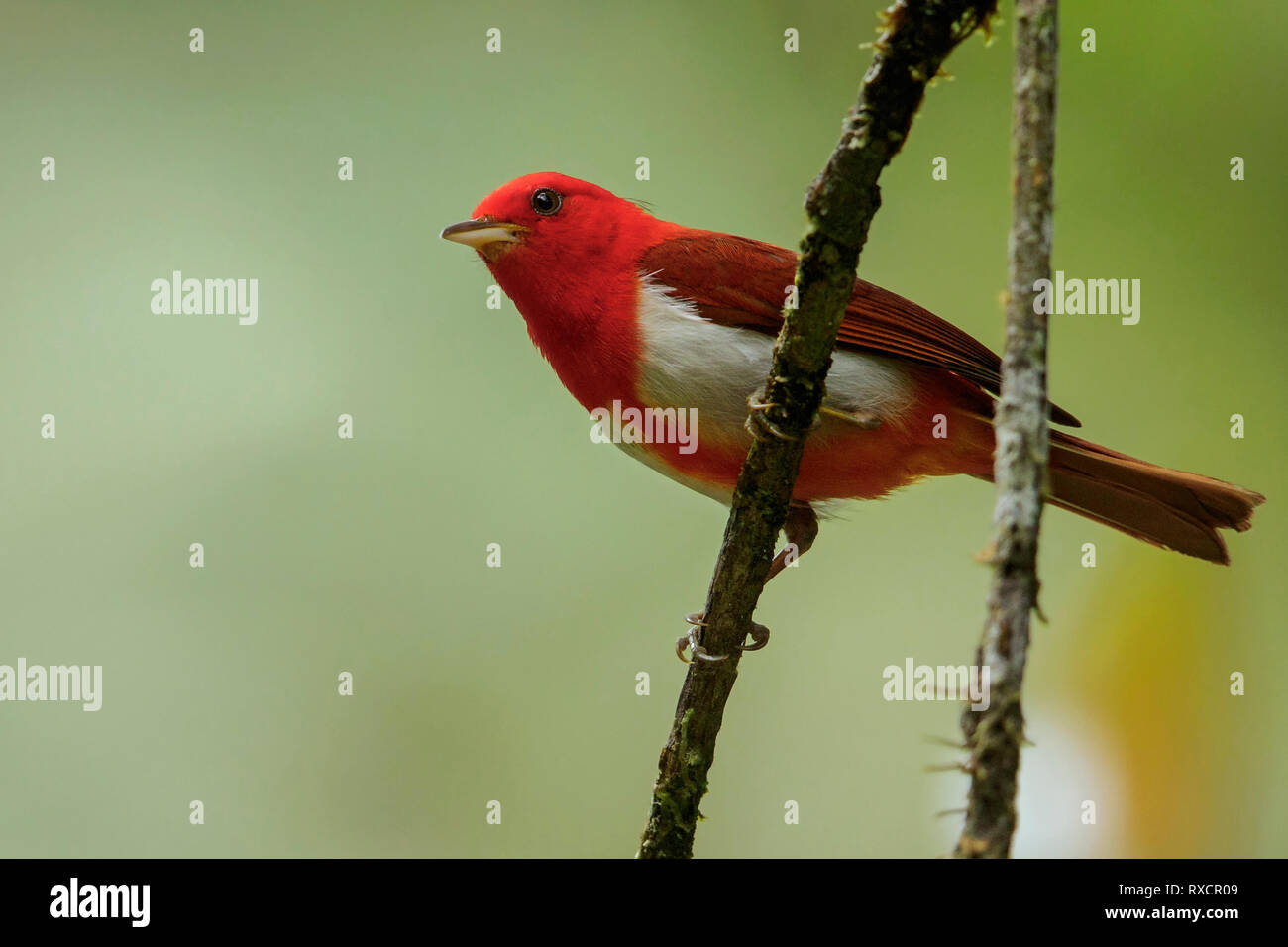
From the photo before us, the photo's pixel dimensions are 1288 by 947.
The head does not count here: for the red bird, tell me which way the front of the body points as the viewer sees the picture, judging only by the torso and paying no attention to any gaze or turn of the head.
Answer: to the viewer's left

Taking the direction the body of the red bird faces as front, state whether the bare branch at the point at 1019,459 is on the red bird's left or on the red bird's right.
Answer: on the red bird's left
